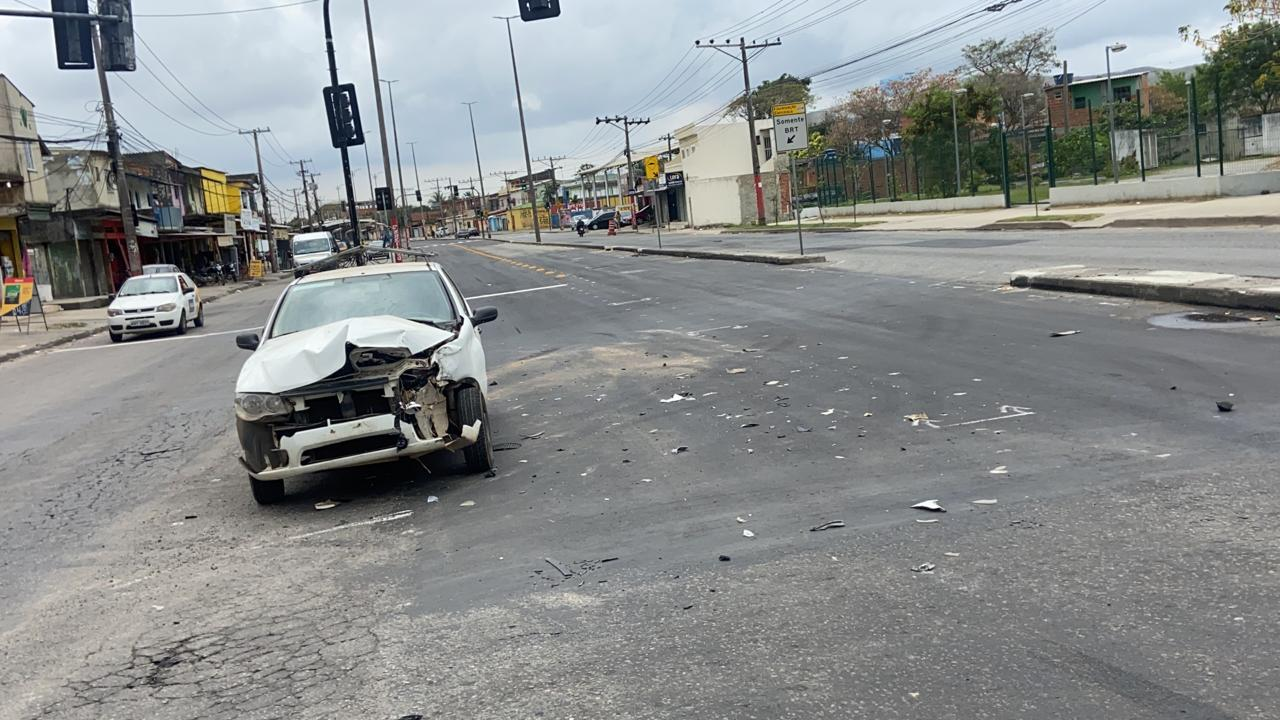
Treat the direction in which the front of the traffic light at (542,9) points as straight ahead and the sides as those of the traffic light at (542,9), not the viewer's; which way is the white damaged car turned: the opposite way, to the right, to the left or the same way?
the opposite way

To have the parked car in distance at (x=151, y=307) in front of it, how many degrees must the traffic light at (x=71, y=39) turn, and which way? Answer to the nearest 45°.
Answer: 0° — it already faces it

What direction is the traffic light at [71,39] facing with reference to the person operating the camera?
facing away from the viewer

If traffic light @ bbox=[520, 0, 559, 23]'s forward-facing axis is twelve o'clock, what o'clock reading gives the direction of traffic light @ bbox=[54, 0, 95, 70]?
traffic light @ bbox=[54, 0, 95, 70] is roughly at 9 o'clock from traffic light @ bbox=[520, 0, 559, 23].

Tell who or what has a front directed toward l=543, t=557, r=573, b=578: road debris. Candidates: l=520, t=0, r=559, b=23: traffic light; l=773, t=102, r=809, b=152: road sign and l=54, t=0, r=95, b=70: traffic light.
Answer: the road sign

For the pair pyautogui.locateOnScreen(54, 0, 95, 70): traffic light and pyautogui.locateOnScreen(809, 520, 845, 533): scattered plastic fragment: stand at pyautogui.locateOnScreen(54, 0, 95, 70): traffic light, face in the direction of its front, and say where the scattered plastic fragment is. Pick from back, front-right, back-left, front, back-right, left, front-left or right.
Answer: back

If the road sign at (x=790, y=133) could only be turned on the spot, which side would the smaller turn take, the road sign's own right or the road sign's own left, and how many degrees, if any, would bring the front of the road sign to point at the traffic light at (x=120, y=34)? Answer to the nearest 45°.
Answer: approximately 45° to the road sign's own right

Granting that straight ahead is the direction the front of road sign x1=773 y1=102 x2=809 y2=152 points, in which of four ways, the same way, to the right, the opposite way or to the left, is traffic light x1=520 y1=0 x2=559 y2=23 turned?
the opposite way

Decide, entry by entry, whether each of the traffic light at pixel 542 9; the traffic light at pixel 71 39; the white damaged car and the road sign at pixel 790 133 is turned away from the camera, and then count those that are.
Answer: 2

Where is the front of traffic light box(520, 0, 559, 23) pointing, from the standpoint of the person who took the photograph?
facing away from the viewer
